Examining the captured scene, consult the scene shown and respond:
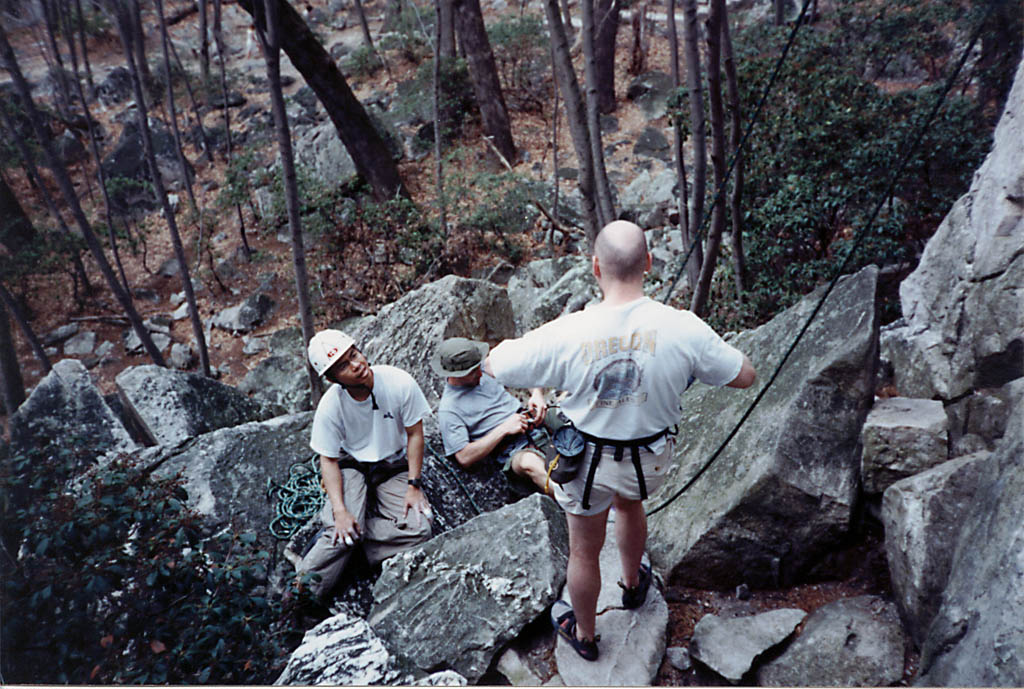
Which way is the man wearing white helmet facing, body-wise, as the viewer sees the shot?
toward the camera

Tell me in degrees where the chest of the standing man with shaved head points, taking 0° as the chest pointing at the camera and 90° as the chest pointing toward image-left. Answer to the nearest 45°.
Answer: approximately 180°

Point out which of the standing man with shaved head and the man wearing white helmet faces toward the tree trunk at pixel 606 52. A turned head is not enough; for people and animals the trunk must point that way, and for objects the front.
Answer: the standing man with shaved head

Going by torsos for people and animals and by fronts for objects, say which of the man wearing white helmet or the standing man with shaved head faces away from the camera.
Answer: the standing man with shaved head

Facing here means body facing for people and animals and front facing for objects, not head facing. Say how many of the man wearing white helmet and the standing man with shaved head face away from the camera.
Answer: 1

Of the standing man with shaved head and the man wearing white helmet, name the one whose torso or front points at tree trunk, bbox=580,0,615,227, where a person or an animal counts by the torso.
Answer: the standing man with shaved head

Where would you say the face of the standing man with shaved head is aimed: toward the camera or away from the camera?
away from the camera

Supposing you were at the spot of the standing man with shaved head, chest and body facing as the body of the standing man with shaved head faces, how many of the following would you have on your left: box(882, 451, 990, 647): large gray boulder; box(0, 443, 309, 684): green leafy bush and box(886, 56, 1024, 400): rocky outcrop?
1

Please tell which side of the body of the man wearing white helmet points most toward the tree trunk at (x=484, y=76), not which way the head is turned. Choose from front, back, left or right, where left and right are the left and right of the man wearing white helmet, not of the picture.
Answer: back

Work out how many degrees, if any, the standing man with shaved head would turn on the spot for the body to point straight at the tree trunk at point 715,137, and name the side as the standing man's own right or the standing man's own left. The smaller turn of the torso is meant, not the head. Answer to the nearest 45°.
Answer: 0° — they already face it

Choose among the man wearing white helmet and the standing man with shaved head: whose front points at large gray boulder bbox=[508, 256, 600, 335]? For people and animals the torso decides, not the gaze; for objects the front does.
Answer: the standing man with shaved head

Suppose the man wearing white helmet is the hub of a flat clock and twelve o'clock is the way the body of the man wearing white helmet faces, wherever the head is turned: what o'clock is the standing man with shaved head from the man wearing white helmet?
The standing man with shaved head is roughly at 11 o'clock from the man wearing white helmet.

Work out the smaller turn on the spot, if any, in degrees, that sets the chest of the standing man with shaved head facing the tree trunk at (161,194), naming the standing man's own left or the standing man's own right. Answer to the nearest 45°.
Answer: approximately 45° to the standing man's own left
